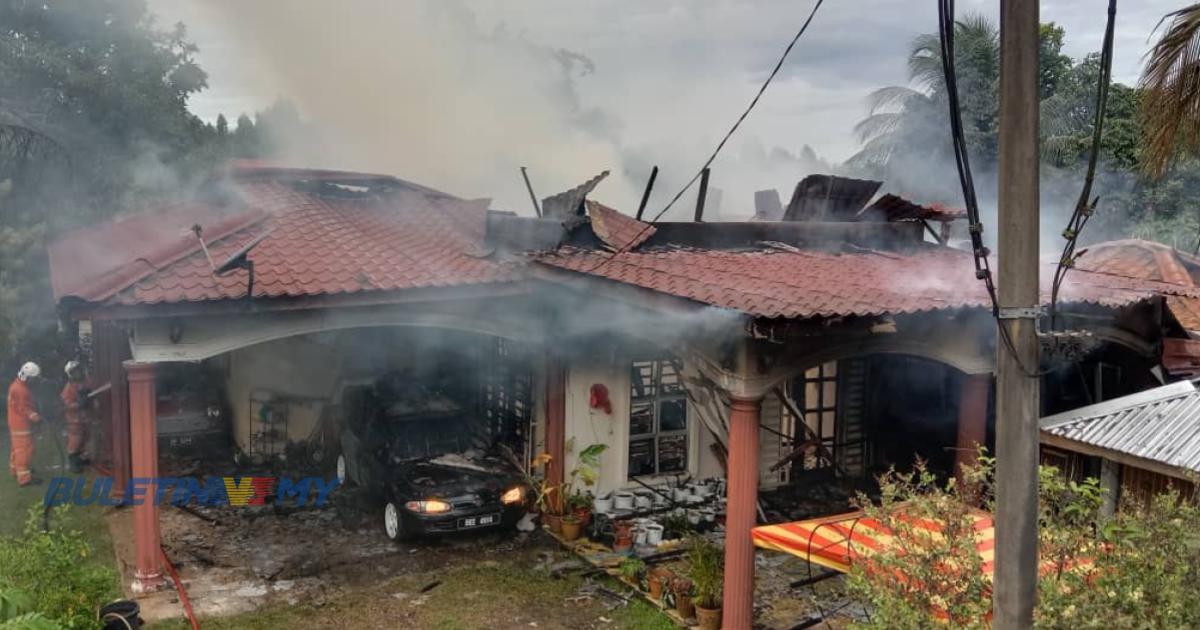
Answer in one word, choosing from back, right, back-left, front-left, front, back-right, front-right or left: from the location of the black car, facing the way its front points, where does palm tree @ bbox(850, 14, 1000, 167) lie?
left

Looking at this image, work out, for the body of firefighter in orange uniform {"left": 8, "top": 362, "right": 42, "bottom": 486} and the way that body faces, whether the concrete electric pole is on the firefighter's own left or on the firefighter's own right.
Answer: on the firefighter's own right

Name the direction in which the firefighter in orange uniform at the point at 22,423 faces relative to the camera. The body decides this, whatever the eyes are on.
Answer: to the viewer's right

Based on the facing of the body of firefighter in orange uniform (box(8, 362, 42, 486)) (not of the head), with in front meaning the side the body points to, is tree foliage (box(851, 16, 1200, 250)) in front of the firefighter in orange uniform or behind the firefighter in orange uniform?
in front

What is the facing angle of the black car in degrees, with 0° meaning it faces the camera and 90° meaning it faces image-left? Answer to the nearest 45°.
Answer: approximately 315°

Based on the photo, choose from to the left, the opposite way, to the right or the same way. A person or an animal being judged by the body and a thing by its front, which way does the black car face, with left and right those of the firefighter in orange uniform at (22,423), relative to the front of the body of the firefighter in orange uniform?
to the right

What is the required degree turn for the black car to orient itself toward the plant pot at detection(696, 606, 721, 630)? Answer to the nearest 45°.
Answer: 0° — it already faces it

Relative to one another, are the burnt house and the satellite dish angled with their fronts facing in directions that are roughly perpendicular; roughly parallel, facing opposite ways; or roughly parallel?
roughly perpendicular

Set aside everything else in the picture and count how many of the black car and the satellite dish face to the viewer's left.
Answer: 1

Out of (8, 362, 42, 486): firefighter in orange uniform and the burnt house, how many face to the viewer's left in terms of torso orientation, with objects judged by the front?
0

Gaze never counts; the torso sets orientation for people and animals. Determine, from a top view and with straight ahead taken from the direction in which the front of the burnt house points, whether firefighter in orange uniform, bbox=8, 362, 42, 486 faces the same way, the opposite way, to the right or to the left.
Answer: to the left

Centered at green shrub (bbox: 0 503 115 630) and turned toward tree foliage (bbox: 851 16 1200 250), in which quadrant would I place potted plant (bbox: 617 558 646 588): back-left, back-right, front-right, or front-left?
front-right

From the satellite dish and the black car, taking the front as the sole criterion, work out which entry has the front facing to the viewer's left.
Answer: the satellite dish

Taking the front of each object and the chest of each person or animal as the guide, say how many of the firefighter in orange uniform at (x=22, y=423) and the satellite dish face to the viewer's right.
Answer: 1

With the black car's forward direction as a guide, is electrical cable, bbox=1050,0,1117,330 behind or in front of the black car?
in front

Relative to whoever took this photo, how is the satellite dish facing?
facing to the left of the viewer
